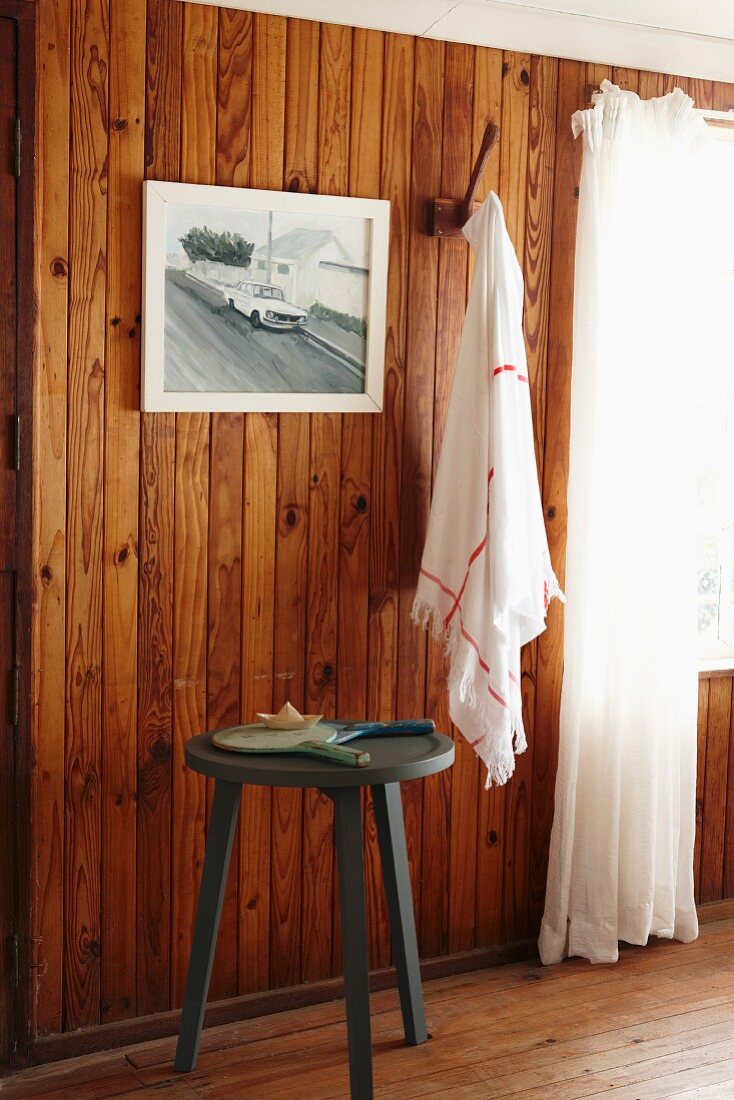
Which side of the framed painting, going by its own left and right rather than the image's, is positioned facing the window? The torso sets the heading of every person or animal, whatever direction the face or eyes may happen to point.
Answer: left

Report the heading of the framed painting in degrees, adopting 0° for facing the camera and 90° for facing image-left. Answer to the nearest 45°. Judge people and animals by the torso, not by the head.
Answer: approximately 315°

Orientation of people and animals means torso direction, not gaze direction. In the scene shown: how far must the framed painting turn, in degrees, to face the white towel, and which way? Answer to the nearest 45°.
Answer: approximately 45° to its left
